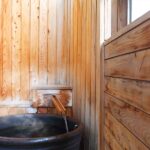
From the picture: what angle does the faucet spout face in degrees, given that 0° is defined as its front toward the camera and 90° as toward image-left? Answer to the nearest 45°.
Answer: approximately 315°

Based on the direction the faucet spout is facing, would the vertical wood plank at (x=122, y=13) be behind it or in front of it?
in front

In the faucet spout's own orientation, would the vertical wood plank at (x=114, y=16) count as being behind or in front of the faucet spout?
in front
